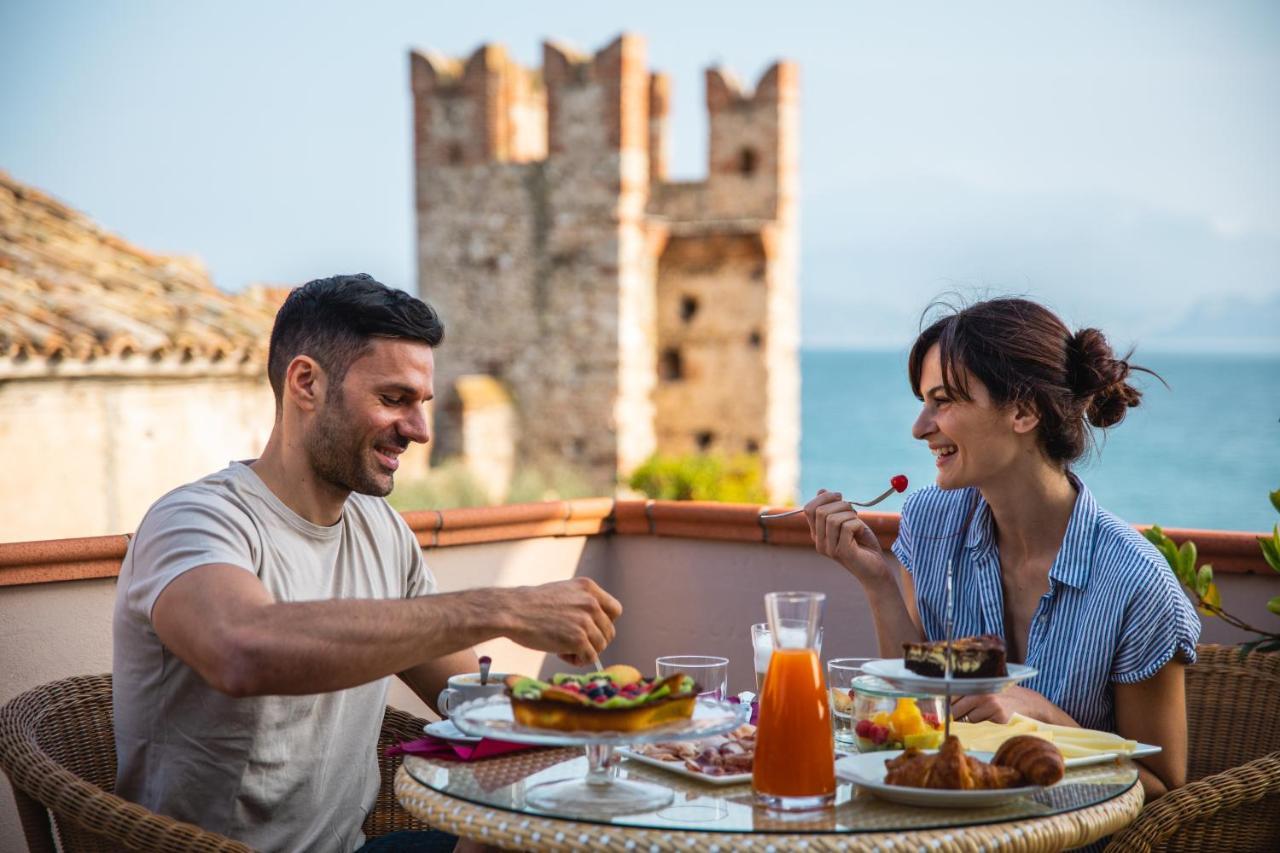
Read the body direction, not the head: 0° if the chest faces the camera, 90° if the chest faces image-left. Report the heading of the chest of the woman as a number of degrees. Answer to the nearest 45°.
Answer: approximately 45°

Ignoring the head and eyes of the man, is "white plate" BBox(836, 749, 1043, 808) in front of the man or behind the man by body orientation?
in front

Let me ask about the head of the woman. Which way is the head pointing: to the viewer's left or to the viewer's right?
to the viewer's left

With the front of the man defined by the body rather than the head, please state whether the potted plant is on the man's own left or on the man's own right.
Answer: on the man's own left

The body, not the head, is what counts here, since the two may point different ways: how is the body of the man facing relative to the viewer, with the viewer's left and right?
facing the viewer and to the right of the viewer

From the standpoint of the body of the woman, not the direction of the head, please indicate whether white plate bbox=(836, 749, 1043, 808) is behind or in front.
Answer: in front

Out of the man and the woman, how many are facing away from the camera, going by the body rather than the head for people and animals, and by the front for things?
0

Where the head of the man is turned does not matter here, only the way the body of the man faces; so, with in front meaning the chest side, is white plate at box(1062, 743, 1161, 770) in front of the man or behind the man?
in front

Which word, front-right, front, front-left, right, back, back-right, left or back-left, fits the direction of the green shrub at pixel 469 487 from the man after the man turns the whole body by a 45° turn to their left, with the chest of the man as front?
left

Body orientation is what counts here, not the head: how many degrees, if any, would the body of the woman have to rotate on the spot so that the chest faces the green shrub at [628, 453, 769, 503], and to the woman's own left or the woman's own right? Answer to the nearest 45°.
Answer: approximately 135° to the woman's own right

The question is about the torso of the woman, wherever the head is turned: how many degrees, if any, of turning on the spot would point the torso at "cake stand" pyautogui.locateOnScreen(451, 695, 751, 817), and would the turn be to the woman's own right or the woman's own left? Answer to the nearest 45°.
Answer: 0° — they already face it

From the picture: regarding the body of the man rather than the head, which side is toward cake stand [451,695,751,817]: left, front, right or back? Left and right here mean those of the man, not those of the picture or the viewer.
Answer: front

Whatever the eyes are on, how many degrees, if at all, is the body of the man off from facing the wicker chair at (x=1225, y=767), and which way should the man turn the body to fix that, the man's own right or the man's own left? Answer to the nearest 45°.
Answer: approximately 45° to the man's own left

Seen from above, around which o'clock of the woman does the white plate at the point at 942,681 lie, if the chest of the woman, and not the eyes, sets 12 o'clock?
The white plate is roughly at 11 o'clock from the woman.

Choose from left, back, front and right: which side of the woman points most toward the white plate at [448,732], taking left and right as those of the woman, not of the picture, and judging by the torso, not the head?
front

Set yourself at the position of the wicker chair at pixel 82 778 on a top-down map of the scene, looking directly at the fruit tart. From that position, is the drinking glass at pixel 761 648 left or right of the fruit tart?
left
